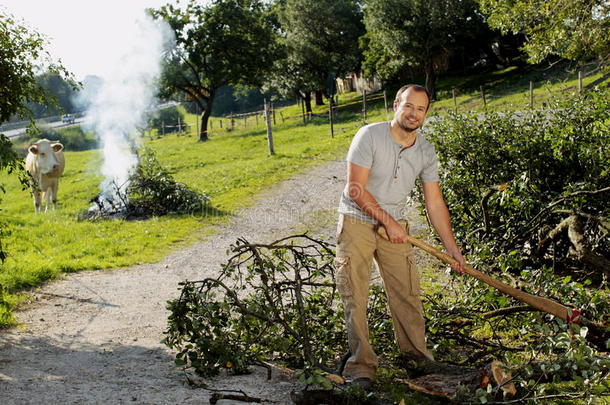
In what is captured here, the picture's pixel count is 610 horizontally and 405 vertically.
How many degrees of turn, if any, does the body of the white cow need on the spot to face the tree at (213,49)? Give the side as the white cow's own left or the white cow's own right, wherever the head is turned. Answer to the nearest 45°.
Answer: approximately 135° to the white cow's own left

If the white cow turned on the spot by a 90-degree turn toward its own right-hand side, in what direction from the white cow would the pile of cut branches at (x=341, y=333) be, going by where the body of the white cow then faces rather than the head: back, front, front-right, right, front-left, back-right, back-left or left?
left

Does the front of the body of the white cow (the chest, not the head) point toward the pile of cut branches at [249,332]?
yes

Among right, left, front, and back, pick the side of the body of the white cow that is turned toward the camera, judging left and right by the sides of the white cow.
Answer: front

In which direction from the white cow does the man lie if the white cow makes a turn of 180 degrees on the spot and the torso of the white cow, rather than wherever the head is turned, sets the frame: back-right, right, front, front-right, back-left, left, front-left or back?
back

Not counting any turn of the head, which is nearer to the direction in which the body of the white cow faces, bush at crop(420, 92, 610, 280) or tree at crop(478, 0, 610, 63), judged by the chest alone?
the bush

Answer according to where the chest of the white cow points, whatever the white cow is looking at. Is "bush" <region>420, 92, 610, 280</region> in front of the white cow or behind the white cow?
in front

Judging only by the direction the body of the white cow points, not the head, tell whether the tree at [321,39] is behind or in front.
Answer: behind
